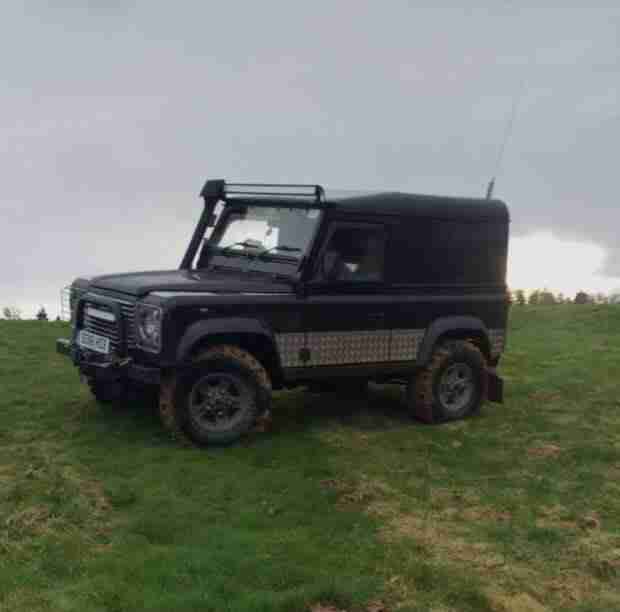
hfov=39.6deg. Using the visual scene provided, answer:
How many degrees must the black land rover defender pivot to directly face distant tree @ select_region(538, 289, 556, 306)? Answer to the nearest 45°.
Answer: approximately 180°

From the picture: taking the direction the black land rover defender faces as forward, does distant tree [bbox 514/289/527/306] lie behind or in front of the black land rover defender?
behind

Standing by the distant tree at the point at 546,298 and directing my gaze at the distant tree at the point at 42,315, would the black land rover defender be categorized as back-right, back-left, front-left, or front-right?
front-left

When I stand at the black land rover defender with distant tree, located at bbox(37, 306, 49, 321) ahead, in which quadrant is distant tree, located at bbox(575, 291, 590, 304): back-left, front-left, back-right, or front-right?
front-right

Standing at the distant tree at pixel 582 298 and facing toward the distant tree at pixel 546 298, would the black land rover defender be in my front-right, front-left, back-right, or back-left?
front-left

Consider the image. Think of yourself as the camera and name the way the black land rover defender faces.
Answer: facing the viewer and to the left of the viewer

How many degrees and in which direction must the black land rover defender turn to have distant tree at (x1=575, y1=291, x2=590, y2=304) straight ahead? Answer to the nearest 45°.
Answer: approximately 180°

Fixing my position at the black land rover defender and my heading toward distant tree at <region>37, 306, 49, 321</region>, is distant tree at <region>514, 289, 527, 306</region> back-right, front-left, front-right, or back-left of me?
front-right
